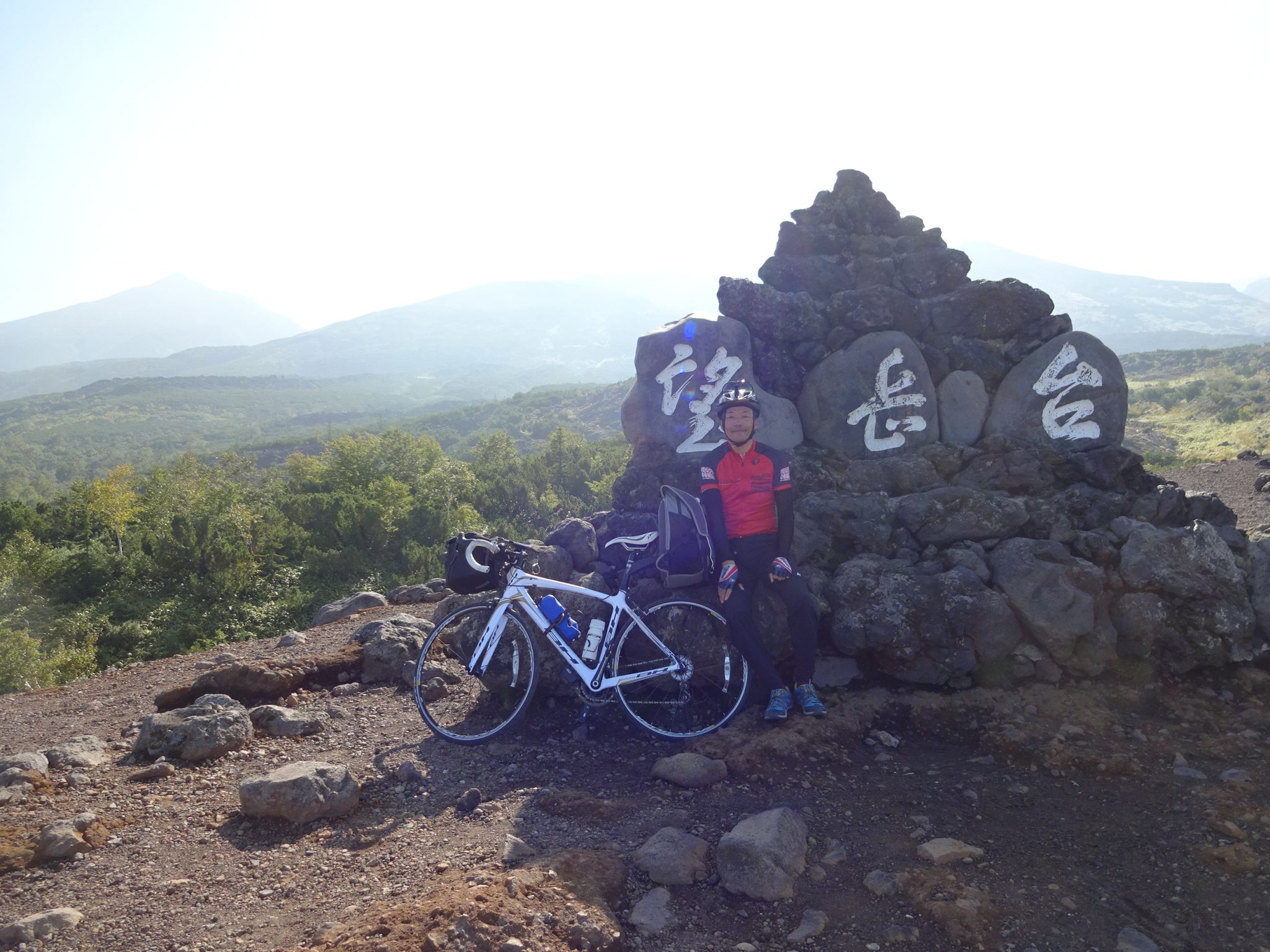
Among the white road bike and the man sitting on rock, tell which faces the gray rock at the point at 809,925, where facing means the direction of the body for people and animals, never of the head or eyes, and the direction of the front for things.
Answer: the man sitting on rock

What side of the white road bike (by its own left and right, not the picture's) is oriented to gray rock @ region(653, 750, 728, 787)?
left

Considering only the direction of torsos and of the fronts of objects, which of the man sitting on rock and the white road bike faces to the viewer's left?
the white road bike

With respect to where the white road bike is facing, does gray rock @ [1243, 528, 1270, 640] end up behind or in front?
behind

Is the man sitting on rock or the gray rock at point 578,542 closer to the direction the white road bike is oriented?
the gray rock

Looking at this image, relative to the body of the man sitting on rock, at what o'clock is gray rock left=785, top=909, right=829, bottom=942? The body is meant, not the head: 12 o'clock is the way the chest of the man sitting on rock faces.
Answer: The gray rock is roughly at 12 o'clock from the man sitting on rock.

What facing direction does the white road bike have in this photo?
to the viewer's left

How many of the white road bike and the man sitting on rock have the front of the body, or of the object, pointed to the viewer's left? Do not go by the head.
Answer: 1

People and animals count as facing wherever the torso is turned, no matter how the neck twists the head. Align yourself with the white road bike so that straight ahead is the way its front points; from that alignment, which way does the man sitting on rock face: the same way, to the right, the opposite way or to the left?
to the left

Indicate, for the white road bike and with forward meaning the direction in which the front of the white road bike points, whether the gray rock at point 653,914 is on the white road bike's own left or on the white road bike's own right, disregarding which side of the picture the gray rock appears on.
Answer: on the white road bike's own left

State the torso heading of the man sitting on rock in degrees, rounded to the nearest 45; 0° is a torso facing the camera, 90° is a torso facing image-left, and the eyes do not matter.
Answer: approximately 0°

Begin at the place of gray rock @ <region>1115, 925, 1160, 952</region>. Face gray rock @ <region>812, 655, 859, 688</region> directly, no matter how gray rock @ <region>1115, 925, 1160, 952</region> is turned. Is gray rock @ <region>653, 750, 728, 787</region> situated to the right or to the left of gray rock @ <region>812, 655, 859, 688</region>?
left

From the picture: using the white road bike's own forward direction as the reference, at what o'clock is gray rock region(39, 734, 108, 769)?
The gray rock is roughly at 12 o'clock from the white road bike.
